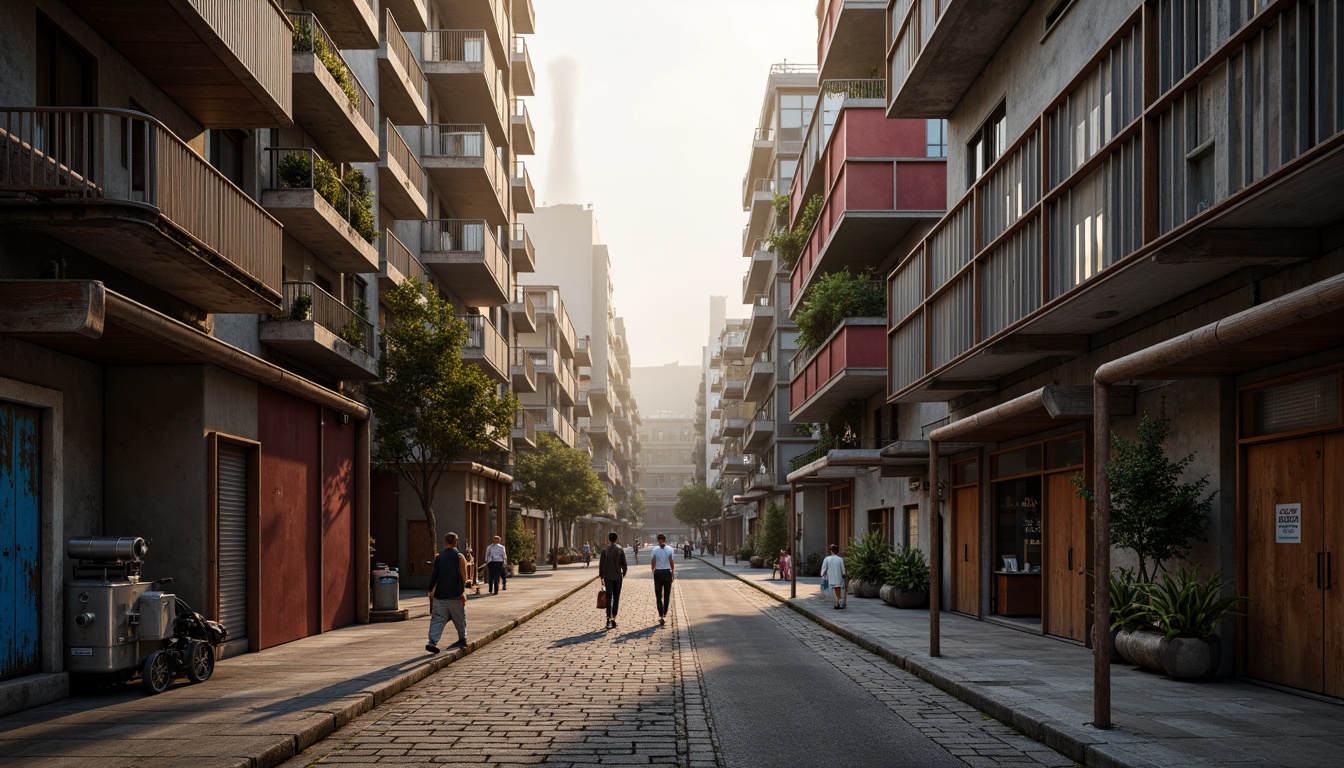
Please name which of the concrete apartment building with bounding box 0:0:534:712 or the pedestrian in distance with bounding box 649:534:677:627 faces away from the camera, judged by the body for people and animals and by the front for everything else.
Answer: the pedestrian in distance

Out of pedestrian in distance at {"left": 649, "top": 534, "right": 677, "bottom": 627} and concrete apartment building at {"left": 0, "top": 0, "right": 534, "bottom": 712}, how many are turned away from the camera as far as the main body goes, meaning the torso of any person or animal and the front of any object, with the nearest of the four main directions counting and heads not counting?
1

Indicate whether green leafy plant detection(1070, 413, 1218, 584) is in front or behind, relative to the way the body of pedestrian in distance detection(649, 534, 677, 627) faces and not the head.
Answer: behind

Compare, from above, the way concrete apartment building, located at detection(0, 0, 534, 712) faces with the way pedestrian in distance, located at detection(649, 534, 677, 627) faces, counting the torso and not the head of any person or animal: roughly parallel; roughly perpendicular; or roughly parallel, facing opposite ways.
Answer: roughly perpendicular

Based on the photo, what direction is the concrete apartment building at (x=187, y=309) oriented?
to the viewer's right

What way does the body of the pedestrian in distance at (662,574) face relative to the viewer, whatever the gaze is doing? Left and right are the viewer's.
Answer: facing away from the viewer
